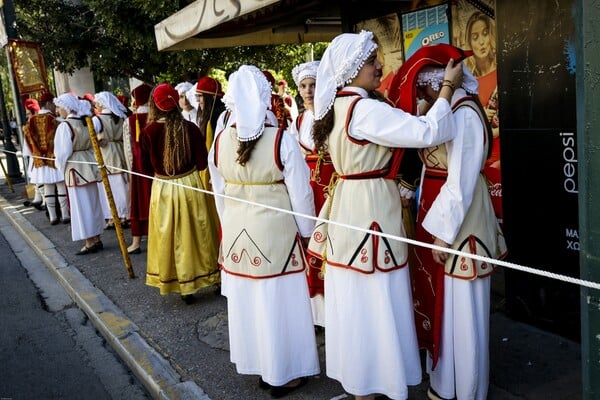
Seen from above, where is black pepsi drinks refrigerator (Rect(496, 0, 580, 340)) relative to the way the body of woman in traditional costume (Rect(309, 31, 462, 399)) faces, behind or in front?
in front

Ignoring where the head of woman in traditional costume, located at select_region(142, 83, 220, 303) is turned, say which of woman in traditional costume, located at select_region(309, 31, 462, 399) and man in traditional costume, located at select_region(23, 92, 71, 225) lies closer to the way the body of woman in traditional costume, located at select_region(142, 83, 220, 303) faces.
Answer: the man in traditional costume

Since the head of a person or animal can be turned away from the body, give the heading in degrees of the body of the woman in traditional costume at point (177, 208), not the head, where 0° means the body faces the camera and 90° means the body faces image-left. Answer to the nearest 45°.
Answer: approximately 180°

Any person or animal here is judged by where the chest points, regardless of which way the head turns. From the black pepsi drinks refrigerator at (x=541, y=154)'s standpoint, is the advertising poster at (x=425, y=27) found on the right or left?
on its right

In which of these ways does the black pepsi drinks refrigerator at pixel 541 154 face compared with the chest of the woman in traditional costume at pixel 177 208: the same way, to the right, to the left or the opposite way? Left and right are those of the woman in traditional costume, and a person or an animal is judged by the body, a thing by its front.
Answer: to the left

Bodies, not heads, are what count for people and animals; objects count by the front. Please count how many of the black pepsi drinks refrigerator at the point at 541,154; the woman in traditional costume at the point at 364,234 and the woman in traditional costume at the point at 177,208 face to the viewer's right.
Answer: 1

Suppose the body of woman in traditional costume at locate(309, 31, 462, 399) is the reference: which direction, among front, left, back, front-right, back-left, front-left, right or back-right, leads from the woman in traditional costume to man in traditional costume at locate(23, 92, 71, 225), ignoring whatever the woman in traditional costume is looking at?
back-left

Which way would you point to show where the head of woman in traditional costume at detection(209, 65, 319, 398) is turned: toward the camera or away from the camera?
away from the camera

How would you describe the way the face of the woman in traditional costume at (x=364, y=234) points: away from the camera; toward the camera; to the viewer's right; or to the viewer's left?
to the viewer's right

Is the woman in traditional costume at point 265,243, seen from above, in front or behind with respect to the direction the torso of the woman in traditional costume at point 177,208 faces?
behind

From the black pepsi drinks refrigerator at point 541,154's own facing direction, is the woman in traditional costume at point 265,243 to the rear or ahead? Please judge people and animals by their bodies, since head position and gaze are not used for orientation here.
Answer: ahead

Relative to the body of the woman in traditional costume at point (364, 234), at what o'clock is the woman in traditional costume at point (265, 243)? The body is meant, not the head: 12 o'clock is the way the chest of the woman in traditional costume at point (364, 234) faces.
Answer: the woman in traditional costume at point (265, 243) is roughly at 7 o'clock from the woman in traditional costume at point (364, 234).

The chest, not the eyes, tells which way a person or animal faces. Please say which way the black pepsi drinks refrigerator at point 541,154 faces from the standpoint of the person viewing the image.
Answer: facing the viewer and to the left of the viewer

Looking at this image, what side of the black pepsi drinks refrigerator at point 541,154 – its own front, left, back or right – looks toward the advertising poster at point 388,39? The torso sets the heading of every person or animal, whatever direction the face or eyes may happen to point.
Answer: right

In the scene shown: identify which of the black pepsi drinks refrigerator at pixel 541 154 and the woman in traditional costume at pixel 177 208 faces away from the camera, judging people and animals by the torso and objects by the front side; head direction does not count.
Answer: the woman in traditional costume

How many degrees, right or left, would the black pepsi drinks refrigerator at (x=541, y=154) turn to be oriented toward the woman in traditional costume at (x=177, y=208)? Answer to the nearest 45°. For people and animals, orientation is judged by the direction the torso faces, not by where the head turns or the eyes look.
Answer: approximately 45° to its right

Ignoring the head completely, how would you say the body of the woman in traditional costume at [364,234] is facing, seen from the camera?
to the viewer's right

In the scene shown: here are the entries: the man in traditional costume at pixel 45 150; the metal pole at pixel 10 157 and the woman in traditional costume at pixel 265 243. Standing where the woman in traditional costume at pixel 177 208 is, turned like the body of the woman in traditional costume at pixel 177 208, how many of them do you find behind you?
1
